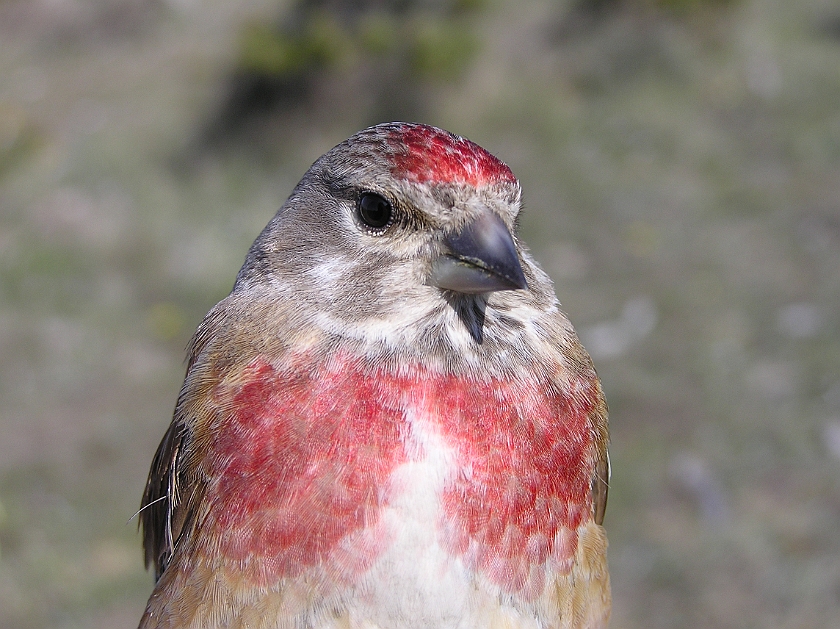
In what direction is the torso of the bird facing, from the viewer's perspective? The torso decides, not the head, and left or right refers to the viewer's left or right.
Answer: facing the viewer and to the right of the viewer
